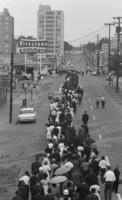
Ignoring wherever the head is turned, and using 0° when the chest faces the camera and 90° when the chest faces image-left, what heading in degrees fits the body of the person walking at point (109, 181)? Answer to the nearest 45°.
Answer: approximately 180°
